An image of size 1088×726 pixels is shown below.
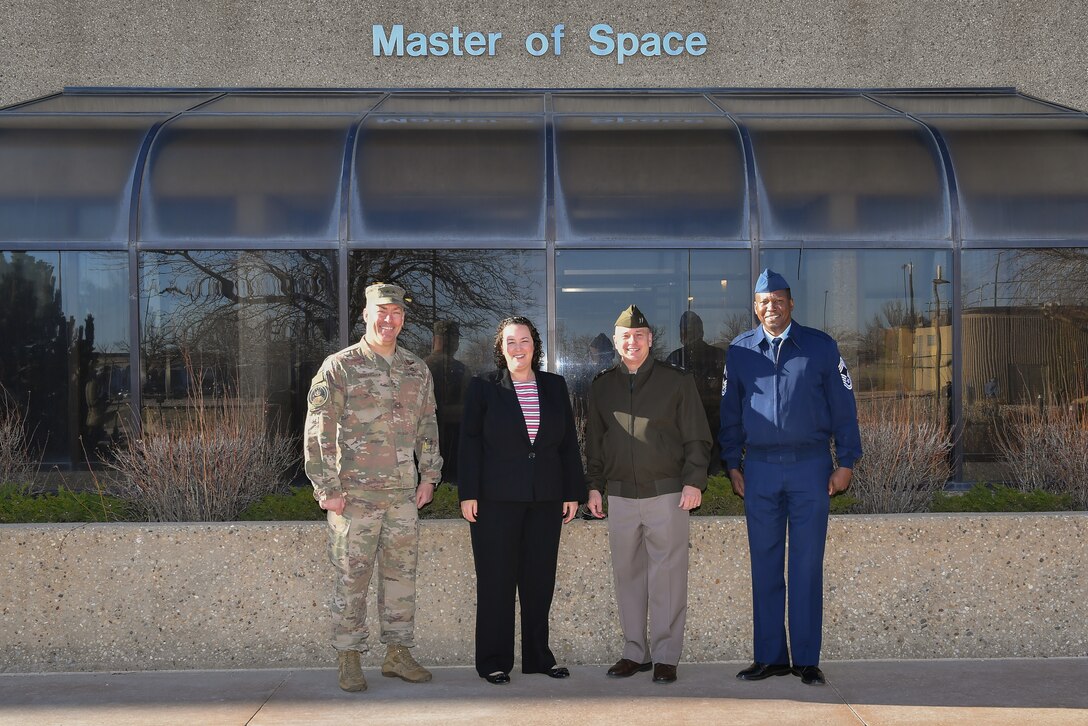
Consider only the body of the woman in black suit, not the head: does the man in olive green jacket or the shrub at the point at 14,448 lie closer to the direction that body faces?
the man in olive green jacket

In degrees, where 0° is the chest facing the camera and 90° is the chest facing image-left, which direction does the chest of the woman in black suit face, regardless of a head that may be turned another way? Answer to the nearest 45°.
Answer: approximately 0°

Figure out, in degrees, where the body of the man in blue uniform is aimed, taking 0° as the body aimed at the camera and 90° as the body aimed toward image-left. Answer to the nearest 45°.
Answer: approximately 0°

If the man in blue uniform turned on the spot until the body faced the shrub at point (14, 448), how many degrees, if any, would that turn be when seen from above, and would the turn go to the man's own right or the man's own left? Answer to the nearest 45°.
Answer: approximately 90° to the man's own right

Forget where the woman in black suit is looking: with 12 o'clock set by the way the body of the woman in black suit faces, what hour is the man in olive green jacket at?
The man in olive green jacket is roughly at 9 o'clock from the woman in black suit.

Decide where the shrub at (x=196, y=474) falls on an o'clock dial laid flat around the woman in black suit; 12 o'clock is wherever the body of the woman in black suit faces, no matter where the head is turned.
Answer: The shrub is roughly at 4 o'clock from the woman in black suit.

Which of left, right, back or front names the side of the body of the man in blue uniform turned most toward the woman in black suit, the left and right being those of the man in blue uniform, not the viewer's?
right

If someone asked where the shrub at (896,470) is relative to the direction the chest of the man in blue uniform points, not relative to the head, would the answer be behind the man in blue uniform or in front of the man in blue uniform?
behind

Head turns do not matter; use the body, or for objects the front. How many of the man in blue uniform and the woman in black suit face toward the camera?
2

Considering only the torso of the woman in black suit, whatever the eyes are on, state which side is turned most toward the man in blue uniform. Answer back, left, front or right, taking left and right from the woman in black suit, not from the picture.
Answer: left
